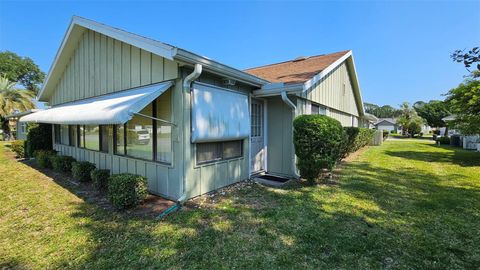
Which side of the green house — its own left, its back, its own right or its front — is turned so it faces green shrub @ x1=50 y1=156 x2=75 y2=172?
right

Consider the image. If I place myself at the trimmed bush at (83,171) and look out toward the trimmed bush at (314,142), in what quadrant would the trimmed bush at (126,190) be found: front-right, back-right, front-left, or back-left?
front-right

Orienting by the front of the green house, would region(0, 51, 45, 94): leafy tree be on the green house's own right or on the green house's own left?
on the green house's own right

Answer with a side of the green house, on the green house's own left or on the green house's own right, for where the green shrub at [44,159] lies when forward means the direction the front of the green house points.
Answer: on the green house's own right

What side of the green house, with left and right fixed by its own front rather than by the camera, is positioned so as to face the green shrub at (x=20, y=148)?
right

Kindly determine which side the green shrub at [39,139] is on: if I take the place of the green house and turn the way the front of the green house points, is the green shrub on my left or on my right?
on my right
